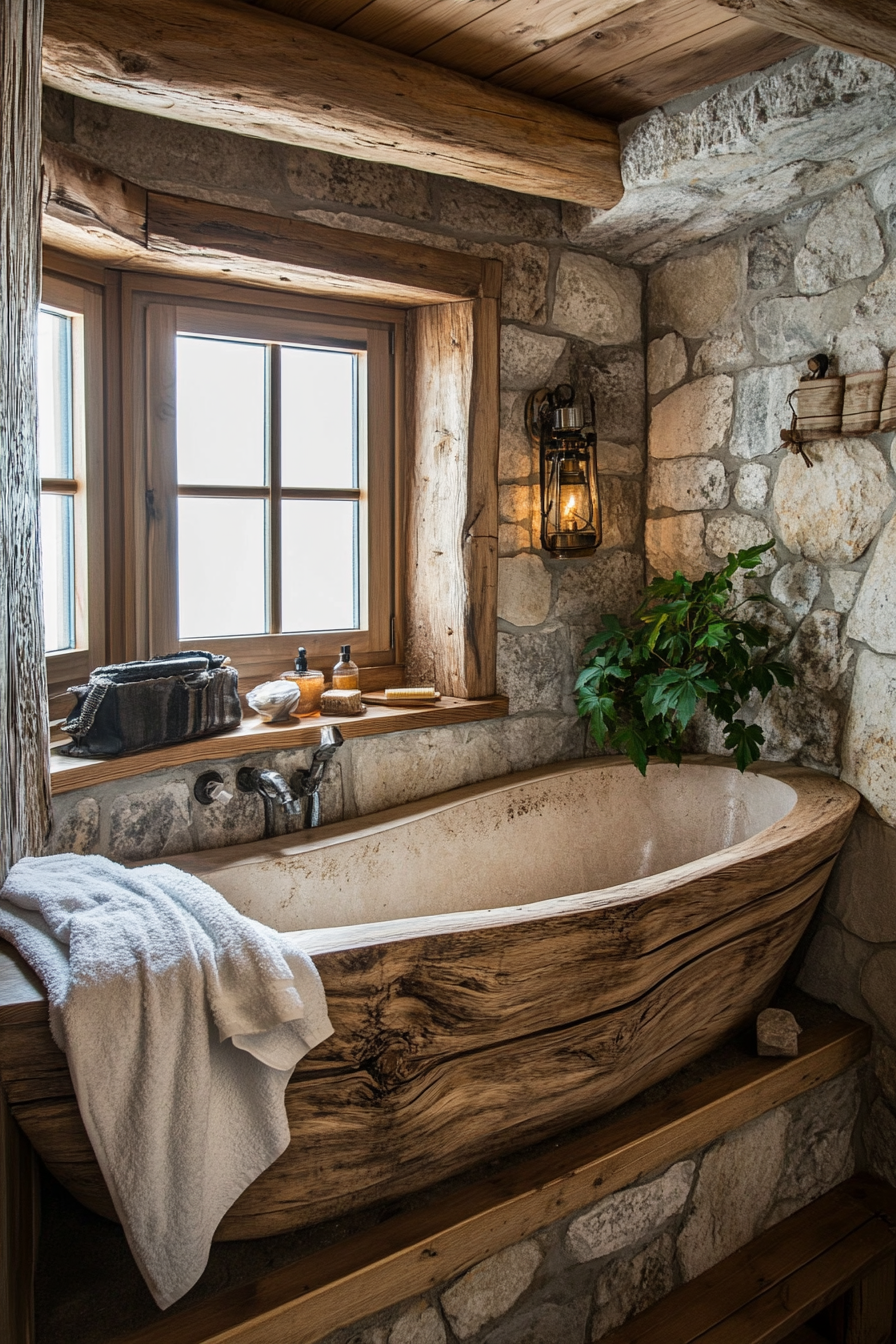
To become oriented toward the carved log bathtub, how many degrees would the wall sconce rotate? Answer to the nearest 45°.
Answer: approximately 45° to its right

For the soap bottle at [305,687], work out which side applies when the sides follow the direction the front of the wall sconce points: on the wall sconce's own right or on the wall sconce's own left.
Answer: on the wall sconce's own right

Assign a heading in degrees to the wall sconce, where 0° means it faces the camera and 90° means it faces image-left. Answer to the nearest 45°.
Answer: approximately 315°

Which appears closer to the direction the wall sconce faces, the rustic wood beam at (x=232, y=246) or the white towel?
the white towel

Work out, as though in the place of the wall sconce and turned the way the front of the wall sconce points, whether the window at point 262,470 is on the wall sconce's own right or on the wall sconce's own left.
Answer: on the wall sconce's own right

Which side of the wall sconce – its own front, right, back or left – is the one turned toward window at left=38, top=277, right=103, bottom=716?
right

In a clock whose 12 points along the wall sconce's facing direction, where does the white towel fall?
The white towel is roughly at 2 o'clock from the wall sconce.
